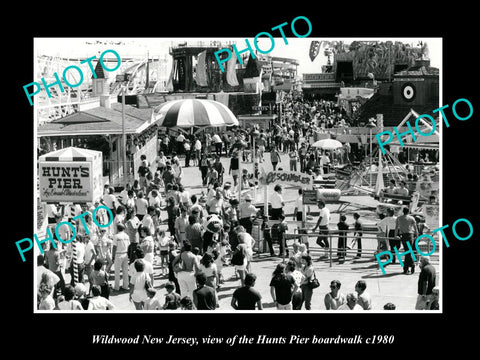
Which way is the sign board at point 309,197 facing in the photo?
toward the camera

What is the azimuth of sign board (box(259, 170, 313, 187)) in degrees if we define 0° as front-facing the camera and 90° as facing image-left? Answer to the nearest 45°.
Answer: approximately 0°

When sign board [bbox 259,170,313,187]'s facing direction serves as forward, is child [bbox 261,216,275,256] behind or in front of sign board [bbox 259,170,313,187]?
in front

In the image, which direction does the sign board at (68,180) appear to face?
toward the camera

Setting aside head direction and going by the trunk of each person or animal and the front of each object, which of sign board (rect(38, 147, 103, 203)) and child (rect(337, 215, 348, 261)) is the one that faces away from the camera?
the child

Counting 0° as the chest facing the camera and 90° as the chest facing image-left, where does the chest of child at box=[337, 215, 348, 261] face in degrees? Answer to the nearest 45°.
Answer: approximately 180°

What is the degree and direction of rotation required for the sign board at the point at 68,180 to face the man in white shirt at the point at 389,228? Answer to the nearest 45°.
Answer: approximately 90° to its left

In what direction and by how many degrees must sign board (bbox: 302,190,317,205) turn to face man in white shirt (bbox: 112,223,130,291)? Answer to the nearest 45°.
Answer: approximately 45° to its right
